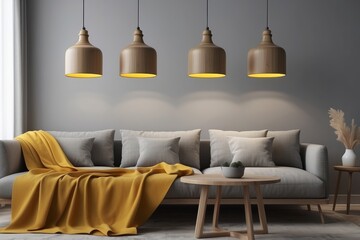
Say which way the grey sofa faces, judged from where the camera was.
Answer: facing the viewer
